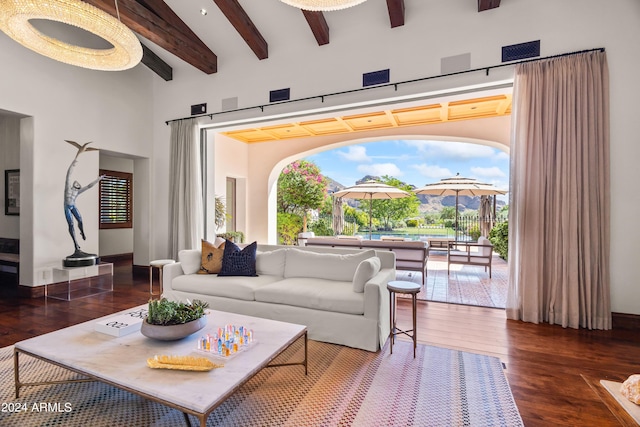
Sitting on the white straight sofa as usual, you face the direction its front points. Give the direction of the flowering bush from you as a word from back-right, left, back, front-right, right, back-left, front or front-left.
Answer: back-right

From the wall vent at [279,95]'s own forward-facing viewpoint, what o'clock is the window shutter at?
The window shutter is roughly at 3 o'clock from the wall vent.

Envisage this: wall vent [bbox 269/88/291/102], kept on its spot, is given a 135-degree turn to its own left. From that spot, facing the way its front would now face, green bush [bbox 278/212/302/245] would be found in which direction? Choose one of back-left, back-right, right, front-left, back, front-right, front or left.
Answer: left

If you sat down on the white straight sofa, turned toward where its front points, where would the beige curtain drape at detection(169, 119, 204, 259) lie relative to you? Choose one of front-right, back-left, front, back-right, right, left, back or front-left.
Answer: right

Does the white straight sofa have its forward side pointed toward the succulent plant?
yes

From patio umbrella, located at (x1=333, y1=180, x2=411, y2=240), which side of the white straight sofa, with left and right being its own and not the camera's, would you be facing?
back

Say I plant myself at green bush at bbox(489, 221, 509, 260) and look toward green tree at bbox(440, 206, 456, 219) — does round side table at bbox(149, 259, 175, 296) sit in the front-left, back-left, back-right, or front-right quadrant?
back-left

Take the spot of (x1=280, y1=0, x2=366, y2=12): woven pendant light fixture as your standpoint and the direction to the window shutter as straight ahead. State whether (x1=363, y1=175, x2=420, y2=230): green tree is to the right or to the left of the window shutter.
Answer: right

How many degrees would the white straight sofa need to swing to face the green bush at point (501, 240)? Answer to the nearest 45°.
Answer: approximately 180°
